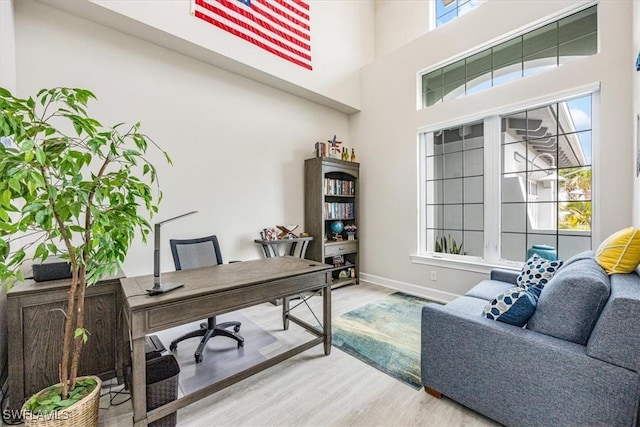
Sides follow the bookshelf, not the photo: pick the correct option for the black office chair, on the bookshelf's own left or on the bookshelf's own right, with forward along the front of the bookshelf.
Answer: on the bookshelf's own right

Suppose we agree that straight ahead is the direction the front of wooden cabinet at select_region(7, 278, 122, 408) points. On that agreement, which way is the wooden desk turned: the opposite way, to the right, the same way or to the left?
the opposite way

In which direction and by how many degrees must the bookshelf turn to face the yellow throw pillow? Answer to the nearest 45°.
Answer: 0° — it already faces it

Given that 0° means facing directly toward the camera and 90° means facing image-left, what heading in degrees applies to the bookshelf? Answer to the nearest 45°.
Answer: approximately 315°

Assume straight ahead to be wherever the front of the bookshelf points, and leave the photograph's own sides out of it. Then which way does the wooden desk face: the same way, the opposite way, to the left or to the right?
the opposite way

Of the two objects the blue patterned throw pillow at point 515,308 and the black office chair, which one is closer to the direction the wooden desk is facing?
the black office chair

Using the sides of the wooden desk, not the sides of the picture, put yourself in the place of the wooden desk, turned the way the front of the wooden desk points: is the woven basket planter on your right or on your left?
on your left

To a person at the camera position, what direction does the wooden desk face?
facing away from the viewer and to the left of the viewer

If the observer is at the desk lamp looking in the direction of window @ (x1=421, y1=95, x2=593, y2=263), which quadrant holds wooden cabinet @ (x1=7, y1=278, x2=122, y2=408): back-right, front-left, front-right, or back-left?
back-left

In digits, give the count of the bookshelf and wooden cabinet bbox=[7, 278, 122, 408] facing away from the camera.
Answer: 0

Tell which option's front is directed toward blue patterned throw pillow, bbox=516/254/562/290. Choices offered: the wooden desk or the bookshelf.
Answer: the bookshelf

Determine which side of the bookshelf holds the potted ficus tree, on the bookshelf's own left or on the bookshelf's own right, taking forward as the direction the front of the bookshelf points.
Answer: on the bookshelf's own right
